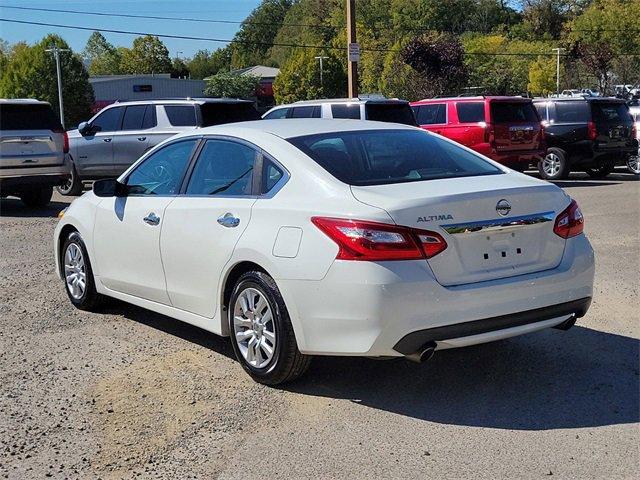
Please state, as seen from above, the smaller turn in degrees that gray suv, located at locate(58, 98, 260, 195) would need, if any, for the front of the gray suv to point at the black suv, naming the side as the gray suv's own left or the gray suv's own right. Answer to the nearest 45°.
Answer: approximately 135° to the gray suv's own right

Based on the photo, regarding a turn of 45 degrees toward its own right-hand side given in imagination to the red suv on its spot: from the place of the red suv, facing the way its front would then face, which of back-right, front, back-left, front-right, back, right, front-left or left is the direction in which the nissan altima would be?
back

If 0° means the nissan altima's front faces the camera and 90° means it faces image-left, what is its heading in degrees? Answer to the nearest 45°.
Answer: approximately 135°

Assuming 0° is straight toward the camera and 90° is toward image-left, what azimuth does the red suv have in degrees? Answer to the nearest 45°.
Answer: approximately 135°

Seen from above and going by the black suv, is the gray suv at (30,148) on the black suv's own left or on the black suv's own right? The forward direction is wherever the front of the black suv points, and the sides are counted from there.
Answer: on the black suv's own left

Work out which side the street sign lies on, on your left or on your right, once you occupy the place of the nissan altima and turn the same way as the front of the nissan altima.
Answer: on your right

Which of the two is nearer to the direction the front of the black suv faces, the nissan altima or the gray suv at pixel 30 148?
the gray suv

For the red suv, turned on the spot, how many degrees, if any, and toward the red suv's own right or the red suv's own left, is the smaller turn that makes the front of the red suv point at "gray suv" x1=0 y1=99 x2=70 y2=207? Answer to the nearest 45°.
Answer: approximately 90° to the red suv's own left

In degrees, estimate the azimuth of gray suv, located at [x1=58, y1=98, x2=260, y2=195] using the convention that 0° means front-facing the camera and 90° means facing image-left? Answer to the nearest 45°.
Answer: approximately 135°

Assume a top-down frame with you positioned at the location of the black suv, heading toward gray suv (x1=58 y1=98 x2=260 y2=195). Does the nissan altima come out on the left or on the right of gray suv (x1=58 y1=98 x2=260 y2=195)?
left
